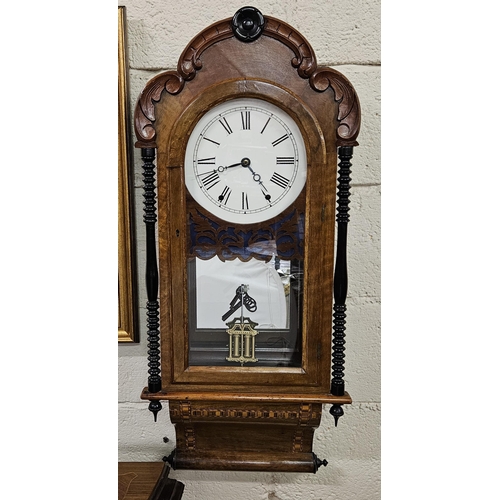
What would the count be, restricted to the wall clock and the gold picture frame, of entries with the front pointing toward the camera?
2

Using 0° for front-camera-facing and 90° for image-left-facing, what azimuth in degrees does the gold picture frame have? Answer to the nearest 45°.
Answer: approximately 0°
